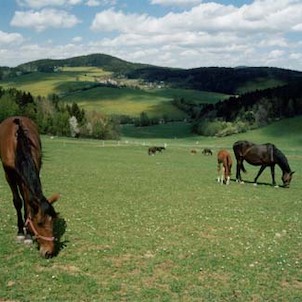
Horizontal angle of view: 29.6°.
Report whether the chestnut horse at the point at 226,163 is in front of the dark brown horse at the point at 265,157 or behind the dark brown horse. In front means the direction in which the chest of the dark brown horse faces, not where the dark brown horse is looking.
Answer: behind

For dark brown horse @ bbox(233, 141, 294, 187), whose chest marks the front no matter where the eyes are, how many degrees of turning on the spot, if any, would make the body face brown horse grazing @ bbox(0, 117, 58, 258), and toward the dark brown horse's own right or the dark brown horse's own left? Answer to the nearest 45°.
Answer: approximately 90° to the dark brown horse's own right

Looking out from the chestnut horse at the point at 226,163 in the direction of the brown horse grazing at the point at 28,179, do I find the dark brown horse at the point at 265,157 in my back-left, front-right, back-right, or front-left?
back-left

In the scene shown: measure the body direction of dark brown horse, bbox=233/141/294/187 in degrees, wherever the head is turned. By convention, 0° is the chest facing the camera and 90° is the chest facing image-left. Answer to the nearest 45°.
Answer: approximately 270°
